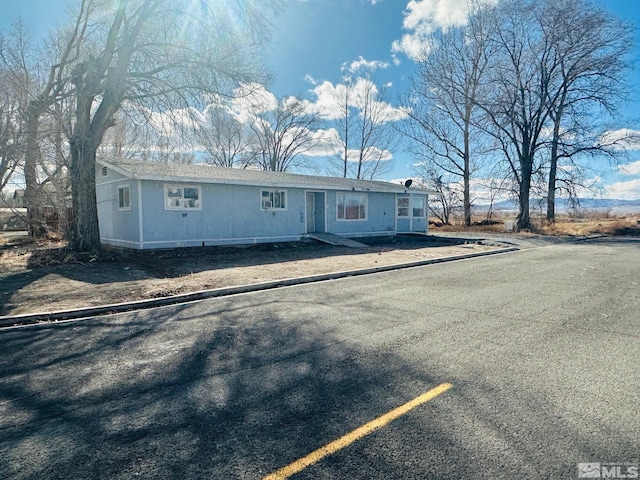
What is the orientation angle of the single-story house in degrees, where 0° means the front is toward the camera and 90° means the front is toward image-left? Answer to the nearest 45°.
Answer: approximately 315°

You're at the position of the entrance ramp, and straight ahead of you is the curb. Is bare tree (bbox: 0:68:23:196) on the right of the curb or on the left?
right

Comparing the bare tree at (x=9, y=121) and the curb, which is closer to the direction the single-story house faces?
the curb

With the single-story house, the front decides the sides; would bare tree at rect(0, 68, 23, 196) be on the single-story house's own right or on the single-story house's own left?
on the single-story house's own right
